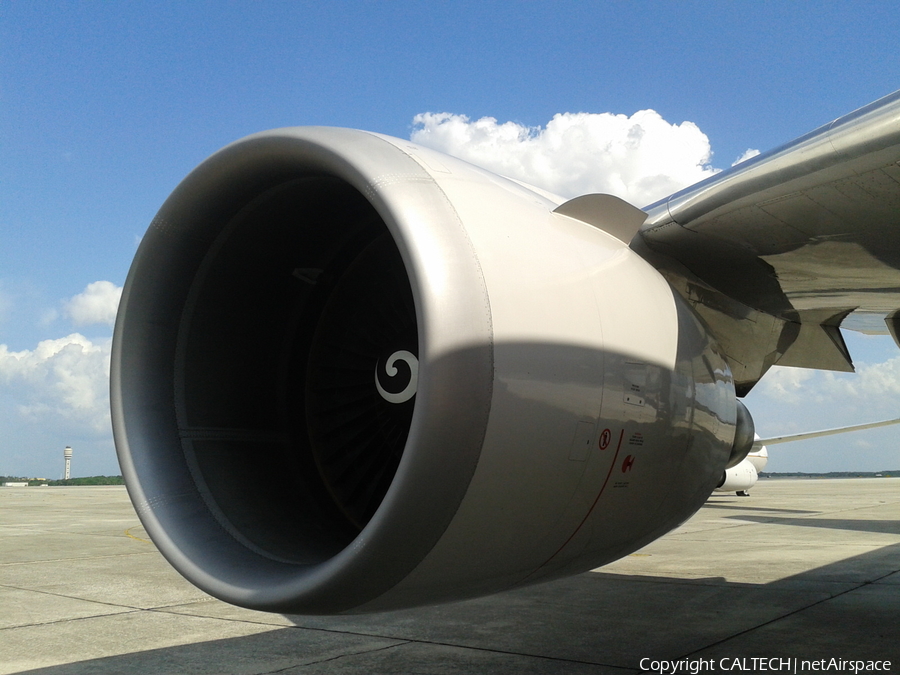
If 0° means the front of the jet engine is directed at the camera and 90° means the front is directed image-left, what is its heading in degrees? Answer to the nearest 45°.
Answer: approximately 45°
